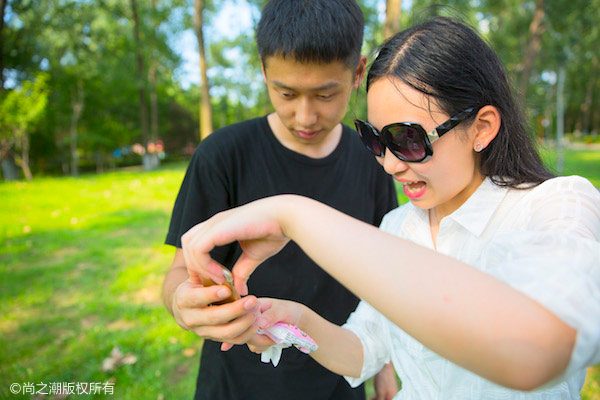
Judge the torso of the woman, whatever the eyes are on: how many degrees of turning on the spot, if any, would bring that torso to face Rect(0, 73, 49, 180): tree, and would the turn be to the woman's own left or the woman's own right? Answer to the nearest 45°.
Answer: approximately 90° to the woman's own right

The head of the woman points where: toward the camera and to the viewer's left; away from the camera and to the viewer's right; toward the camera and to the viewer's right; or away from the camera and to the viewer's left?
toward the camera and to the viewer's left

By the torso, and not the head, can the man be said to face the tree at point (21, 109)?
no

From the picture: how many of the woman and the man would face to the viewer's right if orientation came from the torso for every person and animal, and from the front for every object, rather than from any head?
0

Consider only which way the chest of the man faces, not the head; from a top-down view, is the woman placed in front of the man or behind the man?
in front

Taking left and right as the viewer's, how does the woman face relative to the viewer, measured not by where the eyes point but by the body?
facing the viewer and to the left of the viewer

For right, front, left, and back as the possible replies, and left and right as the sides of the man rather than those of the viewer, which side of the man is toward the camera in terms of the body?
front

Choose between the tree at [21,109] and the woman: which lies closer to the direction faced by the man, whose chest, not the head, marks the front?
the woman
